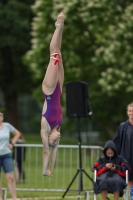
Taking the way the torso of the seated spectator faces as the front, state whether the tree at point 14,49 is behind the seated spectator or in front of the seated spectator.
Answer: behind

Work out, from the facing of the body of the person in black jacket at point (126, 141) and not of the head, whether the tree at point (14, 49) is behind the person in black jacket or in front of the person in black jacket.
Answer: behind

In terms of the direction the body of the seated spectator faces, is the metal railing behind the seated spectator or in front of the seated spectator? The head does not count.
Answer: behind

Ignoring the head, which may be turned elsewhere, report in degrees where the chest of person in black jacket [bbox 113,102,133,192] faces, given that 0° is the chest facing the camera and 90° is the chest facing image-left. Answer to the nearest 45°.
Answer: approximately 0°

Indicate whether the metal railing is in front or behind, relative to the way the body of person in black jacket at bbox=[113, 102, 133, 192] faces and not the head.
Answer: behind

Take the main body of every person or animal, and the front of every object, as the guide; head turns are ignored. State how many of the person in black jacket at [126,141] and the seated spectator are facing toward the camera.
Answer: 2
